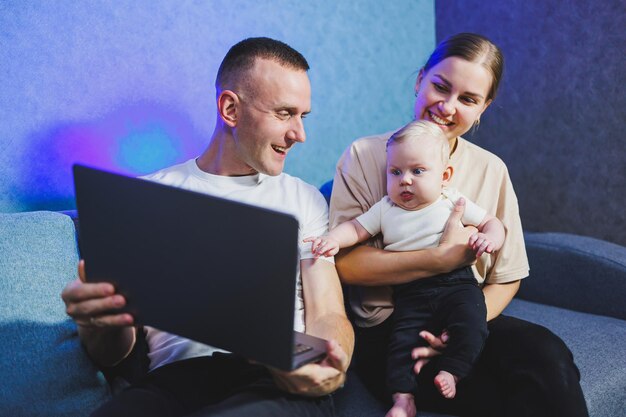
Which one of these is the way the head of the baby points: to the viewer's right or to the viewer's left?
to the viewer's left

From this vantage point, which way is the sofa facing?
toward the camera

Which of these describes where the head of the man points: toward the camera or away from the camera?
toward the camera

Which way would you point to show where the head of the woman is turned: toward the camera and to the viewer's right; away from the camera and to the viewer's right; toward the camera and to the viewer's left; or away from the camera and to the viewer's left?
toward the camera and to the viewer's left
